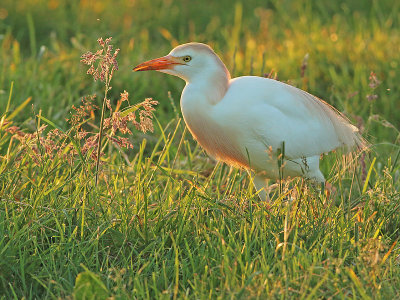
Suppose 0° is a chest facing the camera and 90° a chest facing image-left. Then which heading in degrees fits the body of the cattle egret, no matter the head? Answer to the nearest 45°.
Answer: approximately 90°
